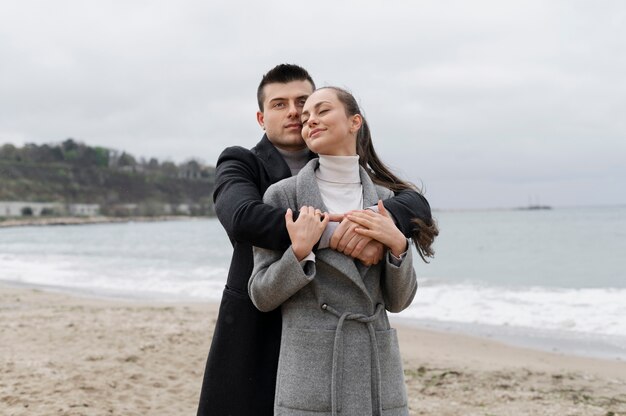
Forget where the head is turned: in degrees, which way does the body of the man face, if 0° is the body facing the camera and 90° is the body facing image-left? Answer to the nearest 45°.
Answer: approximately 315°

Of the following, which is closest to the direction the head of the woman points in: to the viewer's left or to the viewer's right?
to the viewer's left
